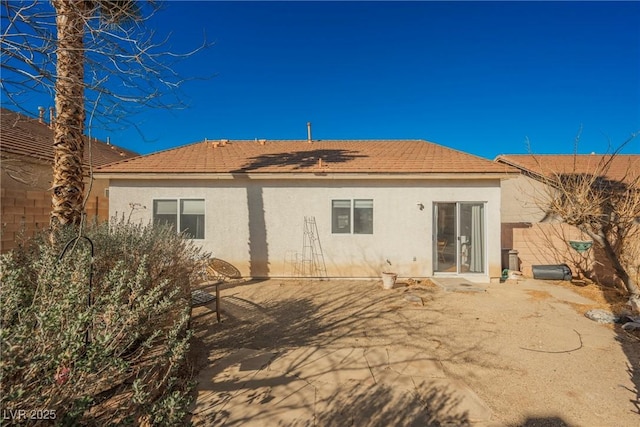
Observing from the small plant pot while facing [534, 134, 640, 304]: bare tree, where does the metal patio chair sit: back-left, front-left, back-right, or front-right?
back-right

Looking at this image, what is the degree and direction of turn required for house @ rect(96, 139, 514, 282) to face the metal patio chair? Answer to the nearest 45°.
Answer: approximately 135° to its left

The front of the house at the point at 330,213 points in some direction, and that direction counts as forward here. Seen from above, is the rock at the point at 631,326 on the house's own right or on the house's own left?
on the house's own right

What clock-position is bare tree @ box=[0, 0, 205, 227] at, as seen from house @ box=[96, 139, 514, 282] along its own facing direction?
The bare tree is roughly at 7 o'clock from the house.

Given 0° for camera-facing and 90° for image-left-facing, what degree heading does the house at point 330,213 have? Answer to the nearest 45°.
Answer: approximately 180°

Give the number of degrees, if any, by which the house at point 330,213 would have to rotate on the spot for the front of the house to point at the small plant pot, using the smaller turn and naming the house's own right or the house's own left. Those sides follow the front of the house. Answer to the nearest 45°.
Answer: approximately 135° to the house's own right

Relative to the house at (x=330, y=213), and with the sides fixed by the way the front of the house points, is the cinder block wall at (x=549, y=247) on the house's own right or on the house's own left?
on the house's own right

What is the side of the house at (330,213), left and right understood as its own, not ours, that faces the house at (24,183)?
left
